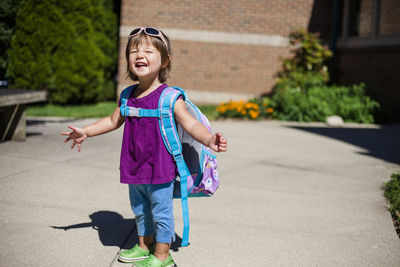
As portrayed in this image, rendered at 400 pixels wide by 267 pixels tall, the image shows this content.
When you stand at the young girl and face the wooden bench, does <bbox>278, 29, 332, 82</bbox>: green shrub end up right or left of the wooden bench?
right

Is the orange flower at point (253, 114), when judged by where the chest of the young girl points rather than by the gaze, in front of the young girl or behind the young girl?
behind

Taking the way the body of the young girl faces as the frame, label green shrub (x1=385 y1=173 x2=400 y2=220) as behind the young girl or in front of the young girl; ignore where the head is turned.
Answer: behind

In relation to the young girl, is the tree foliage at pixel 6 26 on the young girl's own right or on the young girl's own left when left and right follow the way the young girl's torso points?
on the young girl's own right

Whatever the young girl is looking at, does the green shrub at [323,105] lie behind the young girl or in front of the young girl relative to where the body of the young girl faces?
behind

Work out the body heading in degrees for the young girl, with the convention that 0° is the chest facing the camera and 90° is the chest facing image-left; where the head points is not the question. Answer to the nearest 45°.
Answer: approximately 45°
